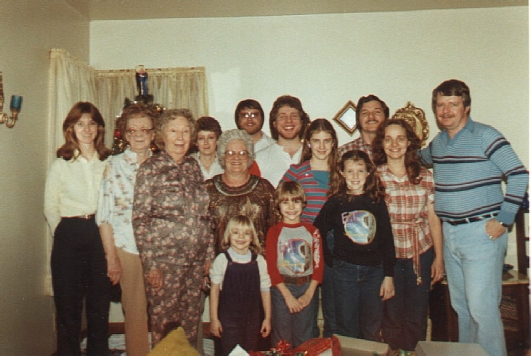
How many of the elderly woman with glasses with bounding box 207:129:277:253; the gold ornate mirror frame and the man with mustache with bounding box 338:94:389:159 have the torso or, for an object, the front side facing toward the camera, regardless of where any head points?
3

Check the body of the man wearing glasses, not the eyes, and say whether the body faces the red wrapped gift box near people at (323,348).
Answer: yes

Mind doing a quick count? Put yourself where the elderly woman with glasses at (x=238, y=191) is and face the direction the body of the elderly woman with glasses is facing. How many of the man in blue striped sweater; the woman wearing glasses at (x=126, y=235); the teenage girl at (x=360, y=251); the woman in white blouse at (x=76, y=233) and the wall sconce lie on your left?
2

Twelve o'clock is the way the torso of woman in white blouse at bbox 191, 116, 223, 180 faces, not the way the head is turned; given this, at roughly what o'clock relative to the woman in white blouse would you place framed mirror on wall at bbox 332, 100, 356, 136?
The framed mirror on wall is roughly at 8 o'clock from the woman in white blouse.

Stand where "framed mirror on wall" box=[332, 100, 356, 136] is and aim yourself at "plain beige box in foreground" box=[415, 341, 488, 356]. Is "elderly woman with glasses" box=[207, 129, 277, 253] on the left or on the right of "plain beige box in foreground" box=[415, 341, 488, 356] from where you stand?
right

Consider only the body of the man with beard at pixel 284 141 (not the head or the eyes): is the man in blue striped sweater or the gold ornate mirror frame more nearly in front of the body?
the man in blue striped sweater

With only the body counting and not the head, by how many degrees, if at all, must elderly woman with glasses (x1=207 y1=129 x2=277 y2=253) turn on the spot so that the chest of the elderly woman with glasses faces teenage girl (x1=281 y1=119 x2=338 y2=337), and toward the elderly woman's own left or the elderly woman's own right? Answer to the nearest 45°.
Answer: approximately 90° to the elderly woman's own left
